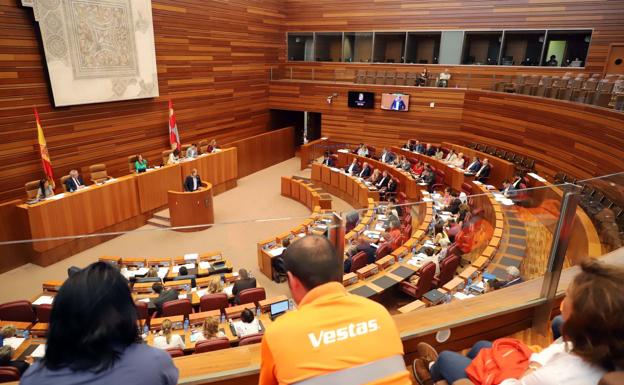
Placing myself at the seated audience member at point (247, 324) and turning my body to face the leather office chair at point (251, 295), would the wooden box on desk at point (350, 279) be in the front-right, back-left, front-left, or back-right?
front-right

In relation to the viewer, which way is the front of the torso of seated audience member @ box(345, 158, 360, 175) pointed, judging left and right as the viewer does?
facing the viewer and to the left of the viewer

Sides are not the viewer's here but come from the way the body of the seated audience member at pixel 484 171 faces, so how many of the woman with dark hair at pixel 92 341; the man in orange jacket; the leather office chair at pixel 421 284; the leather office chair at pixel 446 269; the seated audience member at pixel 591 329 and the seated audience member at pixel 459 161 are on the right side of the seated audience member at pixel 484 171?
1

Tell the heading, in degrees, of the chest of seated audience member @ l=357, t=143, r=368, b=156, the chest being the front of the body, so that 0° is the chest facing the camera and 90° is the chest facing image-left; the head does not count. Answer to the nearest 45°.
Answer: approximately 45°

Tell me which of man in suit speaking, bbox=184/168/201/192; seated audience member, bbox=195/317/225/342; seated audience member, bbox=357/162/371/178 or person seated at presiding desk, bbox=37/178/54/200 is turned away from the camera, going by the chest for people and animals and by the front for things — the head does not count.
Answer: seated audience member, bbox=195/317/225/342

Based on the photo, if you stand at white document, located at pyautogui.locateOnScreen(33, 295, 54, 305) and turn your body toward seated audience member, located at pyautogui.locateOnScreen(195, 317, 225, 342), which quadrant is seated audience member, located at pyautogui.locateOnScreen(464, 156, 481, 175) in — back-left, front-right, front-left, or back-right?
front-left

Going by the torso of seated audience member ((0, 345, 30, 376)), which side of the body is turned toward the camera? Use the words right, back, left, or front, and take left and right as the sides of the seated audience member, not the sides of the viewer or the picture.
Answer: back

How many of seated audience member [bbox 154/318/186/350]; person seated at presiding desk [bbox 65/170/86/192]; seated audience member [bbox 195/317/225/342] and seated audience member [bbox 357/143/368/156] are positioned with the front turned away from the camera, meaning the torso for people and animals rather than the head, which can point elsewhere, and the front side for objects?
2

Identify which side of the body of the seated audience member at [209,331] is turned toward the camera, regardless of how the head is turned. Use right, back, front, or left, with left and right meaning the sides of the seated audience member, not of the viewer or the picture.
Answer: back

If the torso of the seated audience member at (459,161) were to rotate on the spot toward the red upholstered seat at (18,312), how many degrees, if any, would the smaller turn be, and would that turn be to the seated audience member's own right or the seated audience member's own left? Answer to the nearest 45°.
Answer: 0° — they already face it

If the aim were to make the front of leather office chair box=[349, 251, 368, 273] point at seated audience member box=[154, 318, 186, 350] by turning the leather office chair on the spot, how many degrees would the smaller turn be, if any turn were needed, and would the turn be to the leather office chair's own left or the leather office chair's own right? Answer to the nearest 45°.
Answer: approximately 90° to the leather office chair's own left

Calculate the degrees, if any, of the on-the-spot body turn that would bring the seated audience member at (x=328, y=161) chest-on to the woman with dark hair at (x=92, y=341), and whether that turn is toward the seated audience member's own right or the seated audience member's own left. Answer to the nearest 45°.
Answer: approximately 45° to the seated audience member's own left

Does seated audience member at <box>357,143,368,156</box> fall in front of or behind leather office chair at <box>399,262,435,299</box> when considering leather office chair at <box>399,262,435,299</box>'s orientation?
in front

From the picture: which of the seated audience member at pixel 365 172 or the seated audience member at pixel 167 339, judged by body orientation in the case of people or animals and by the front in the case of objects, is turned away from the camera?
the seated audience member at pixel 167 339

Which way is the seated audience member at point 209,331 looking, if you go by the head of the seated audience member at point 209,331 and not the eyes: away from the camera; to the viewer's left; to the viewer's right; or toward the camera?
away from the camera

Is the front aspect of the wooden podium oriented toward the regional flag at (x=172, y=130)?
no

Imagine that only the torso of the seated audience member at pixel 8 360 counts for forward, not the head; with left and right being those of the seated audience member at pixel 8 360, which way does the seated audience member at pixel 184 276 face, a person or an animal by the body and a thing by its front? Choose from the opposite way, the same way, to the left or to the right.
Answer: the same way

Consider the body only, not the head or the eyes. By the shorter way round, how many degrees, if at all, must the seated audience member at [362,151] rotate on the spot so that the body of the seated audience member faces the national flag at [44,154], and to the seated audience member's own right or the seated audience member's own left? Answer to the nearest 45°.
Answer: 0° — they already face it

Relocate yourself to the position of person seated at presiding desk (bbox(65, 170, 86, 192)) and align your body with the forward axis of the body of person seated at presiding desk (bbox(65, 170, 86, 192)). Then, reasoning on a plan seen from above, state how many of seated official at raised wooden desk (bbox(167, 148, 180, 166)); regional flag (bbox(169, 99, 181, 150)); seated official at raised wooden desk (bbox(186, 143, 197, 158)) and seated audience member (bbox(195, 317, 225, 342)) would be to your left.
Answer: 3

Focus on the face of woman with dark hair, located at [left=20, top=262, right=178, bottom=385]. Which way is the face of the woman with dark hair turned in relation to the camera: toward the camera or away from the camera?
away from the camera

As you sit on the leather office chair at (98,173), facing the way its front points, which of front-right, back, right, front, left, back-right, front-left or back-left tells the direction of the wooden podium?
front

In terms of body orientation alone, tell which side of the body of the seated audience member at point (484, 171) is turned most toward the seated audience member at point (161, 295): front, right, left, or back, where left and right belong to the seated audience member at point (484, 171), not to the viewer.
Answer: front
